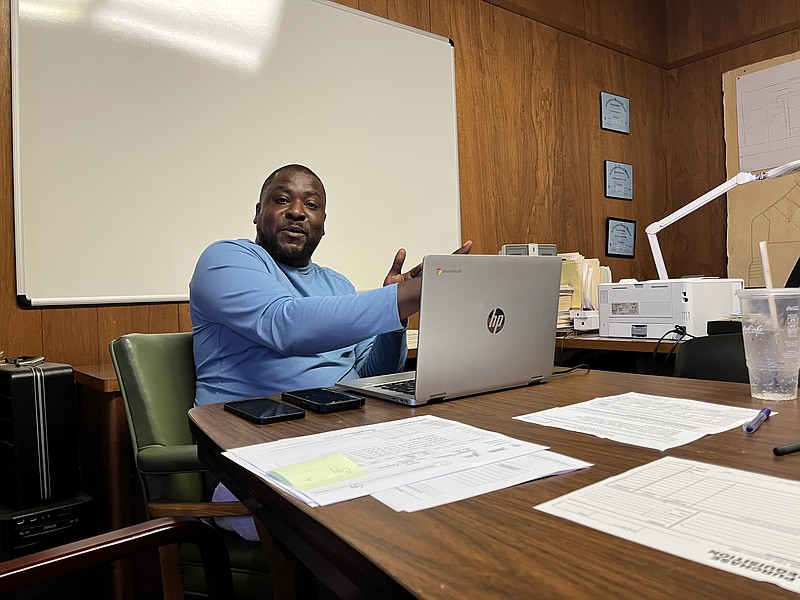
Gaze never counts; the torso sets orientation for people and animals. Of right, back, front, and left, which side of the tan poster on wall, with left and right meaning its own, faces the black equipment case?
front

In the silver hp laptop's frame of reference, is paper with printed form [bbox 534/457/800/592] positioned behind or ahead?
behind

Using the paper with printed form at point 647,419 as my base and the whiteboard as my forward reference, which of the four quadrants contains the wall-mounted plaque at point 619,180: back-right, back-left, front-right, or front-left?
front-right

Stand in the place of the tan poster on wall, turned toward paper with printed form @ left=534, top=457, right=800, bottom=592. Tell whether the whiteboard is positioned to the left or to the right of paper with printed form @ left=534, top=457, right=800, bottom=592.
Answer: right

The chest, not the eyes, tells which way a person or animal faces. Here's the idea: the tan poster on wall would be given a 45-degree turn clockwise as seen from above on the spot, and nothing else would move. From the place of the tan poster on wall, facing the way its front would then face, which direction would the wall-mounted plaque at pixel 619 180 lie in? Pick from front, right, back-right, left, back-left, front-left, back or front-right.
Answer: front

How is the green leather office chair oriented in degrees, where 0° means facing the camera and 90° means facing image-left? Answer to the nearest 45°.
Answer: approximately 315°

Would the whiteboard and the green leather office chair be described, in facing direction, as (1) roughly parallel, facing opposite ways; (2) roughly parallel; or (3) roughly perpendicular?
roughly perpendicular

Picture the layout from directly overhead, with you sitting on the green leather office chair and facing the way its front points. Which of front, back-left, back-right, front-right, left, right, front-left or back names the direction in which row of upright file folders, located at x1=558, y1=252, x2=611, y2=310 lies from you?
left

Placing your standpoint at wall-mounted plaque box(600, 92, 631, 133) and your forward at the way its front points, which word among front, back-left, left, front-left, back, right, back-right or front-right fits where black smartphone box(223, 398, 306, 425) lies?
front-right

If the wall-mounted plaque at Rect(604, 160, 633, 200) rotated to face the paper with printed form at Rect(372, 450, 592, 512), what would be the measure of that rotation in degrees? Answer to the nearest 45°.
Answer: approximately 45° to its right

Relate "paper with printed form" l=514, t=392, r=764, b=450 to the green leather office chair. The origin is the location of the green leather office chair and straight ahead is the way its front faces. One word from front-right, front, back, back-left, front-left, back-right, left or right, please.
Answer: front

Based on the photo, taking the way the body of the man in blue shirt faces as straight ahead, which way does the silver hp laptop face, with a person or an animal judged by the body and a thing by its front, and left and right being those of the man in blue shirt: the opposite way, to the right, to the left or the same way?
the opposite way

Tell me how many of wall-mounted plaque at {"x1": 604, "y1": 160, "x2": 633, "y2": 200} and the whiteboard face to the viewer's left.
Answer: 0

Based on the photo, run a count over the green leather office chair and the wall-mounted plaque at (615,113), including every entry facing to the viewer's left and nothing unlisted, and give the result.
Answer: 0

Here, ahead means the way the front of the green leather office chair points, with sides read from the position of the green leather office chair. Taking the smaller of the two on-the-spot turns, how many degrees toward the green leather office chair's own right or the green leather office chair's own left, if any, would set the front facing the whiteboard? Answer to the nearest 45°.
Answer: approximately 135° to the green leather office chair's own left

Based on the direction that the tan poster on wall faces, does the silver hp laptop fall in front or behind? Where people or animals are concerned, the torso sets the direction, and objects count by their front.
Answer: in front

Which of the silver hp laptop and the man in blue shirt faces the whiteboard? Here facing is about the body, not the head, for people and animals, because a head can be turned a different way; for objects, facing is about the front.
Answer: the silver hp laptop

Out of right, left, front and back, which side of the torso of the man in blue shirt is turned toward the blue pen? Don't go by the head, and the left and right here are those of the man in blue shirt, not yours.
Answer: front

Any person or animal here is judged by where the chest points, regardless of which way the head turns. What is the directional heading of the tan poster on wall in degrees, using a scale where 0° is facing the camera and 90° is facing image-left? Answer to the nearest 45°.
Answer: approximately 45°

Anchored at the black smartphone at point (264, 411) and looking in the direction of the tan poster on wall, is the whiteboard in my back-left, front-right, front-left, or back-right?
front-left
